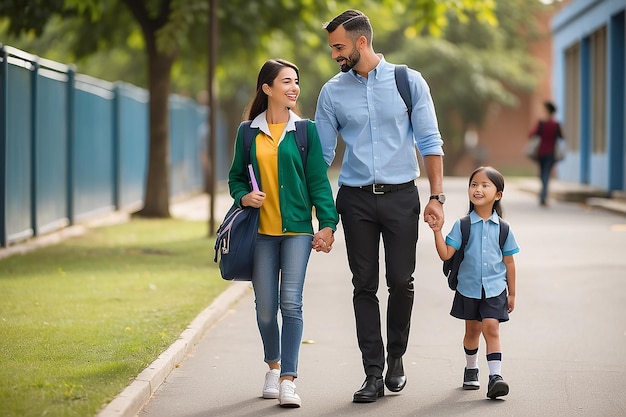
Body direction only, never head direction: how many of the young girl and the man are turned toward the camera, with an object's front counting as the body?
2

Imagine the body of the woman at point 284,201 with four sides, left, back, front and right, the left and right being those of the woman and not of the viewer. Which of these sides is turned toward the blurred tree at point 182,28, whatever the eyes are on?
back

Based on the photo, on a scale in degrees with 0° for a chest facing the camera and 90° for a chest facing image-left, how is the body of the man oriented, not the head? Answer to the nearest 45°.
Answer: approximately 0°

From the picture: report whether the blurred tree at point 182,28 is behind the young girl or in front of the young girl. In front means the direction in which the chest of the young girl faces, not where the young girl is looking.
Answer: behind

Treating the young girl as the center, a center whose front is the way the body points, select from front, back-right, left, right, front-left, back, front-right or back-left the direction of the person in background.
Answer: back

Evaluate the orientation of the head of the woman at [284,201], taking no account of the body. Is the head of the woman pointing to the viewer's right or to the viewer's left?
to the viewer's right

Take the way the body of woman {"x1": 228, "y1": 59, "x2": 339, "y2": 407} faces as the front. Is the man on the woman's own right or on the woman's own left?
on the woman's own left

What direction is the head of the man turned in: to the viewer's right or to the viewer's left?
to the viewer's left
